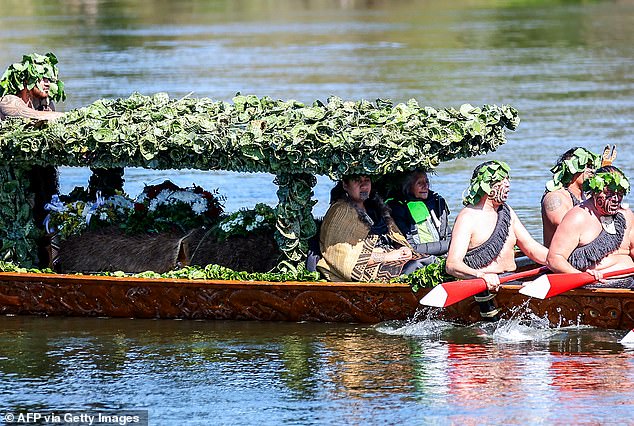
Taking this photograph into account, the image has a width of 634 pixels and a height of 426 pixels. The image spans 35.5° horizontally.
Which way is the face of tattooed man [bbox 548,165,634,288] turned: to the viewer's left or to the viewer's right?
to the viewer's right

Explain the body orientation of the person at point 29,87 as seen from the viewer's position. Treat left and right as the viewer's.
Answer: facing to the right of the viewer

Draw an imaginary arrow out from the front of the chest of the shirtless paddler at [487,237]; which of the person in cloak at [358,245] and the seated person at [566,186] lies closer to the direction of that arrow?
the seated person

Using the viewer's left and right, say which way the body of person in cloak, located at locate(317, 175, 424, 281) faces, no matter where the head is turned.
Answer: facing the viewer and to the right of the viewer

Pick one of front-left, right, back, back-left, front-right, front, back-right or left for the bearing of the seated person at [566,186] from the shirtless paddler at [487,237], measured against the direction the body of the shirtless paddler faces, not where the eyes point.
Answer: left

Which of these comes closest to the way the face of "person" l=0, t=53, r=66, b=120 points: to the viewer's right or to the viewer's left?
to the viewer's right
